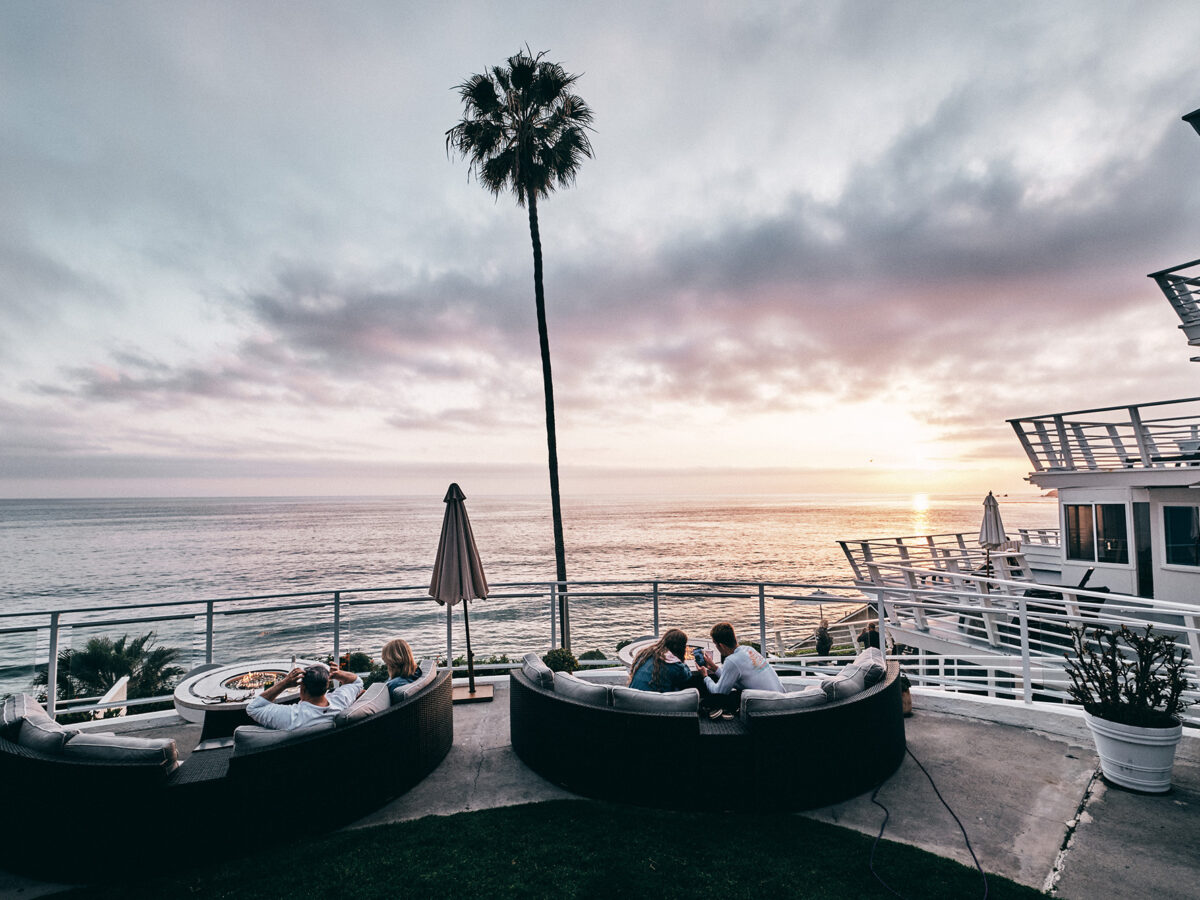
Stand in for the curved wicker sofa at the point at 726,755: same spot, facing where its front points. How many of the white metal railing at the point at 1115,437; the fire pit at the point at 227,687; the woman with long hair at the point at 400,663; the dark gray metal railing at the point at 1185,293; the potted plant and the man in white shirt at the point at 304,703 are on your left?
3

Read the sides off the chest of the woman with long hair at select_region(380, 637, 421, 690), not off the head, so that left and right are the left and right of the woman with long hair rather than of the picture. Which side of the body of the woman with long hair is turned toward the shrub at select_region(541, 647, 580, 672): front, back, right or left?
right

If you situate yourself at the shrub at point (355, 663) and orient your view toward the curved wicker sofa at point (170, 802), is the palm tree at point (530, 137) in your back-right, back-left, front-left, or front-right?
back-left

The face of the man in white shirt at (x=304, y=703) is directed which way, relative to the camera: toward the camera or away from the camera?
away from the camera

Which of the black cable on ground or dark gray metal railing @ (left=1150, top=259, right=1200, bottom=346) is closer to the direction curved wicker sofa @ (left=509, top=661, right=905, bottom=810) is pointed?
the dark gray metal railing

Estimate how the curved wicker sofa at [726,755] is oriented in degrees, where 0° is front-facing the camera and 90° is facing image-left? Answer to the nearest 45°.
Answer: approximately 180°

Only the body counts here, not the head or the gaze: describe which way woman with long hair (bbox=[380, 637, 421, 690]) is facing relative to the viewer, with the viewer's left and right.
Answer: facing away from the viewer and to the left of the viewer
